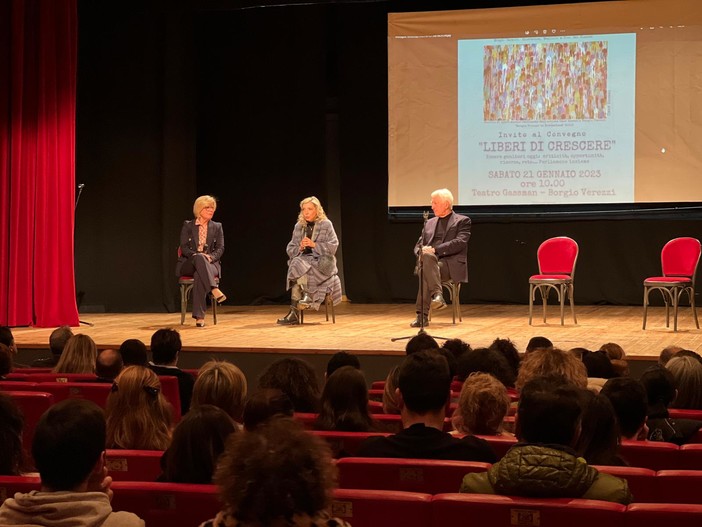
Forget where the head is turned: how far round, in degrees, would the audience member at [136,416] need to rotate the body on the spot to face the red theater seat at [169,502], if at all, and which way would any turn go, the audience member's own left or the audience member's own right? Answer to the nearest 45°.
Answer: approximately 180°

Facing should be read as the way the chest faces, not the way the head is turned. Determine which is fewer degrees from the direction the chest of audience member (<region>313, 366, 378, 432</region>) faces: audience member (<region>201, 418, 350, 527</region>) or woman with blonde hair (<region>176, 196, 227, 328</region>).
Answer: the woman with blonde hair

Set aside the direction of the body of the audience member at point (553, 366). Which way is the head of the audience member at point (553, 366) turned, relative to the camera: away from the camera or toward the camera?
away from the camera

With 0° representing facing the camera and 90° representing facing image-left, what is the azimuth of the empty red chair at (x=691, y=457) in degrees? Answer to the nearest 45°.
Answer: approximately 180°

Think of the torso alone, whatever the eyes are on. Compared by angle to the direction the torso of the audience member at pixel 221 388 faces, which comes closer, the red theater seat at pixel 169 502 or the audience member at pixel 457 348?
the audience member

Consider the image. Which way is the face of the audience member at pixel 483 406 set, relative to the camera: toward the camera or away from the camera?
away from the camera

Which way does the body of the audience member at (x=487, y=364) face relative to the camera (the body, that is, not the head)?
away from the camera

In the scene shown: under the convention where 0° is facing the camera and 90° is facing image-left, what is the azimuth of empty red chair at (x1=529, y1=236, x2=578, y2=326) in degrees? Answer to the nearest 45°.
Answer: approximately 45°

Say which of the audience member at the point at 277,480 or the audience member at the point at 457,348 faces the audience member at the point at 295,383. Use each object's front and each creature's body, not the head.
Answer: the audience member at the point at 277,480

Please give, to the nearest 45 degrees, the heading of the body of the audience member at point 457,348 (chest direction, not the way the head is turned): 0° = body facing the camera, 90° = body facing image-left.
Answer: approximately 180°

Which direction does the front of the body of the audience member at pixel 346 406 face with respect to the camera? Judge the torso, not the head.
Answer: away from the camera

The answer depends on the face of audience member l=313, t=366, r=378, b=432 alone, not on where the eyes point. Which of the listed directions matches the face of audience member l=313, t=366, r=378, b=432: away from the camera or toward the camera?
away from the camera

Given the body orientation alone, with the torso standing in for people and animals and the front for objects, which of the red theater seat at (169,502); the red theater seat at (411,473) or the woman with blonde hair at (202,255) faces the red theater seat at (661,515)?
the woman with blonde hair

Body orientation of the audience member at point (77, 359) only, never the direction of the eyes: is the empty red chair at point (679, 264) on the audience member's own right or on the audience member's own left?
on the audience member's own right

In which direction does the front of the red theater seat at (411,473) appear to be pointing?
away from the camera
